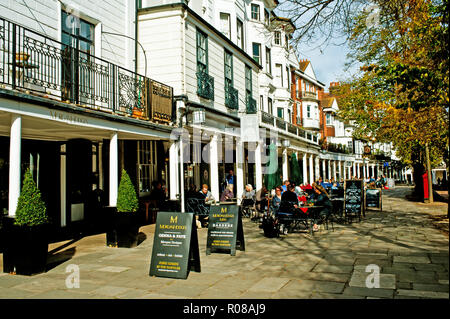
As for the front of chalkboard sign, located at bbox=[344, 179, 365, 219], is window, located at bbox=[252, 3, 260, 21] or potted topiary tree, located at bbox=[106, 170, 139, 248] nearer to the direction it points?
the potted topiary tree

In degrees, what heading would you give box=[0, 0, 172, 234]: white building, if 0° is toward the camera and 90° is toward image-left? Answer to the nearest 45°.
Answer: approximately 315°

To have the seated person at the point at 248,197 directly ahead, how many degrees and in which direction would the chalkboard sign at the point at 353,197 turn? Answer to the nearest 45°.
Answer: approximately 90° to its right

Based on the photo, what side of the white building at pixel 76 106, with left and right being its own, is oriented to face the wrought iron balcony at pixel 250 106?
left

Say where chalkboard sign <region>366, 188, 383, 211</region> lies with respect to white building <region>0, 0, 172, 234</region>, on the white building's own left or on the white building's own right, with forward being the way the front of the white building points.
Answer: on the white building's own left

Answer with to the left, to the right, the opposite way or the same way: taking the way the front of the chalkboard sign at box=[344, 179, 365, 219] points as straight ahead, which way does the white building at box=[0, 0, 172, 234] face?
to the left

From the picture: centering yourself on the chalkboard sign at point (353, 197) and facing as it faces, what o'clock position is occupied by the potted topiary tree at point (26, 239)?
The potted topiary tree is roughly at 1 o'clock from the chalkboard sign.

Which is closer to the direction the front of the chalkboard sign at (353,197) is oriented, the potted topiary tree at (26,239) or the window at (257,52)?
the potted topiary tree
